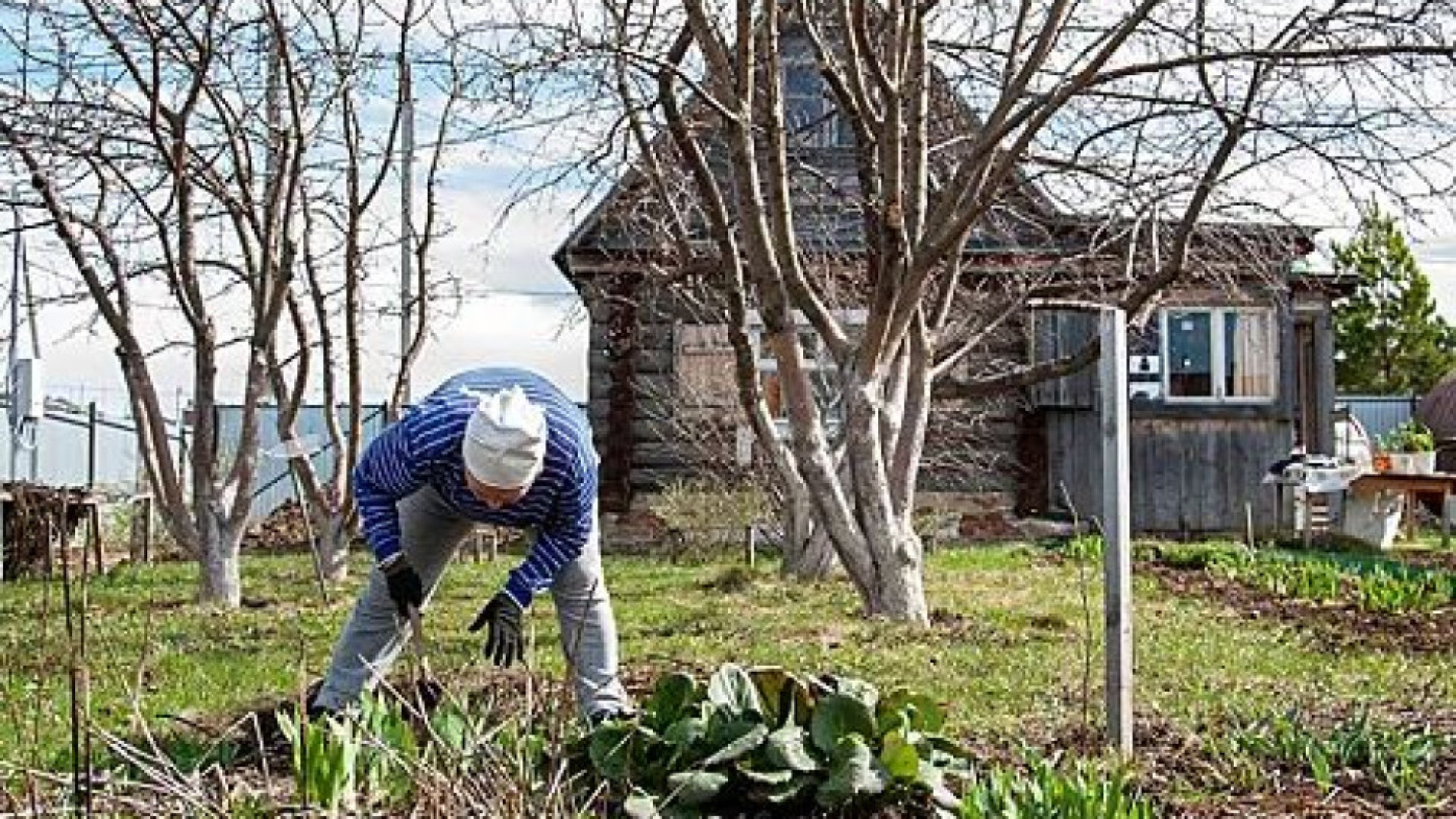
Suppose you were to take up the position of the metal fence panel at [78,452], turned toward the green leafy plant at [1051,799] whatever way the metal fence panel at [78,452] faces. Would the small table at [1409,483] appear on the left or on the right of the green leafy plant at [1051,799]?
left

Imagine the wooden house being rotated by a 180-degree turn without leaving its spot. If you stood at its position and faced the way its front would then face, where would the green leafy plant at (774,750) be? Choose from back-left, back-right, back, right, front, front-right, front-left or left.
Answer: back

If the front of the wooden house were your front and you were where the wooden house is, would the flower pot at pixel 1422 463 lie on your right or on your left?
on your left

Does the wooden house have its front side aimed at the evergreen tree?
no

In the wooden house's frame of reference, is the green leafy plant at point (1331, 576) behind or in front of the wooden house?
in front

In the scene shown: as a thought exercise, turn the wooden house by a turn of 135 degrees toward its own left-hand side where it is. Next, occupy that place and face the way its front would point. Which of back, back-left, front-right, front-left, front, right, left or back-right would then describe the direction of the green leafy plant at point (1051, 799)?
back-right

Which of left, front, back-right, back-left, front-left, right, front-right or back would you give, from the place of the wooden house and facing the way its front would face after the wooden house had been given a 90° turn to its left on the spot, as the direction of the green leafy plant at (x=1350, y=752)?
right

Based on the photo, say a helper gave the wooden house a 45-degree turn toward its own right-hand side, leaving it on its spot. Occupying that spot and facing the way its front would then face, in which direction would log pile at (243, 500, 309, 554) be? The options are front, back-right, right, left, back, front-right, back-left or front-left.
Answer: front-right

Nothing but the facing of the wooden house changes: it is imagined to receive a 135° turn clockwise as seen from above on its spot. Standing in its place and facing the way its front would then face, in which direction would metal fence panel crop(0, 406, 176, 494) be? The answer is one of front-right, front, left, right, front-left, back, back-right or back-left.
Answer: front-left

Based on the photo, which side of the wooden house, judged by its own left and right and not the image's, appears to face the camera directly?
front

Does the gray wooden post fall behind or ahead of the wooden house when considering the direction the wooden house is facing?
ahead

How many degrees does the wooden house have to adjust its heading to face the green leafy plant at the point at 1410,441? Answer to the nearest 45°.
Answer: approximately 90° to its left

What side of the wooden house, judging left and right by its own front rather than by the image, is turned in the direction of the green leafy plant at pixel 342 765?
front

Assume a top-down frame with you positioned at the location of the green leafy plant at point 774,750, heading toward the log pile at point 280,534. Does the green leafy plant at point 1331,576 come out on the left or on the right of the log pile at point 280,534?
right

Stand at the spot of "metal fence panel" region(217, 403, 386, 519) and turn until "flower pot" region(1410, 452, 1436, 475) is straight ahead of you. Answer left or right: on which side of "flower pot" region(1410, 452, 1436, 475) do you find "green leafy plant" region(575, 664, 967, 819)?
right
